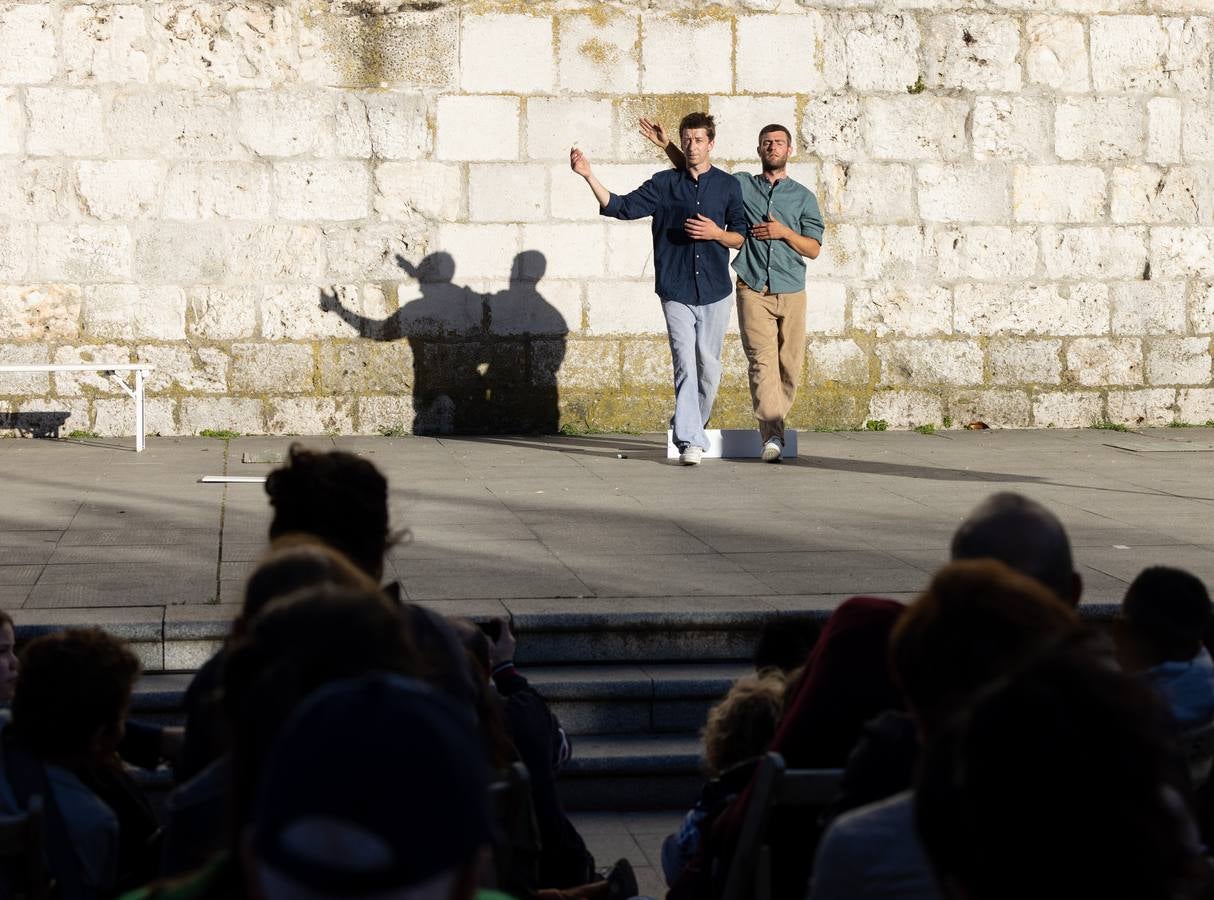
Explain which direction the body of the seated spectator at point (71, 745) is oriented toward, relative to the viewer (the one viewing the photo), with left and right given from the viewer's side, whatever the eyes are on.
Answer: facing away from the viewer and to the right of the viewer

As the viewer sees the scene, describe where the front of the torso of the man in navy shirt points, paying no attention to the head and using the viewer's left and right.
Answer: facing the viewer

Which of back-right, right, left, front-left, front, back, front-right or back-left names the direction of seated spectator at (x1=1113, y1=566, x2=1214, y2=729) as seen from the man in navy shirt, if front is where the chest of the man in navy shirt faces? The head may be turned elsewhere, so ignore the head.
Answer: front

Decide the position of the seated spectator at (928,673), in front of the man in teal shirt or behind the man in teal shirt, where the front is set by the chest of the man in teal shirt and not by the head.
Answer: in front

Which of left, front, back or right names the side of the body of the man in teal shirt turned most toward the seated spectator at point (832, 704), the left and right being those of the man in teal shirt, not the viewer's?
front

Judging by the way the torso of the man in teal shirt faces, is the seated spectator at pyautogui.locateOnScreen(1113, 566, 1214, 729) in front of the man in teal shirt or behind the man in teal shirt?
in front

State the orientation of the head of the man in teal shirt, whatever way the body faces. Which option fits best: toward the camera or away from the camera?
toward the camera

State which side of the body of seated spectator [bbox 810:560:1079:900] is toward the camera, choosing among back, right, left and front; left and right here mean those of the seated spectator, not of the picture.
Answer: back

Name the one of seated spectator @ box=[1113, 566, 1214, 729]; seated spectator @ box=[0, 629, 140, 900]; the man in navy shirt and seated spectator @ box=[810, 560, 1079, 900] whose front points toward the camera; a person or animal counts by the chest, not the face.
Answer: the man in navy shirt

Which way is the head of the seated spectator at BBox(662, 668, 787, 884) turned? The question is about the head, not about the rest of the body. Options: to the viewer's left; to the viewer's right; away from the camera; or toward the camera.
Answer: away from the camera

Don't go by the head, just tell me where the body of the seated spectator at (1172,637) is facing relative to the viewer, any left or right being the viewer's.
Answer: facing away from the viewer and to the left of the viewer

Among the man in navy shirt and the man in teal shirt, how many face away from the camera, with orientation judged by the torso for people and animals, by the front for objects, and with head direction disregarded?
0

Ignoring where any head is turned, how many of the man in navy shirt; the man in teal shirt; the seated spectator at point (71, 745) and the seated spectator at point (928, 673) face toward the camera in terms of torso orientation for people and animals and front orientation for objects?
2

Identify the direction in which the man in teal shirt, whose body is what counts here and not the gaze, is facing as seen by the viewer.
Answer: toward the camera

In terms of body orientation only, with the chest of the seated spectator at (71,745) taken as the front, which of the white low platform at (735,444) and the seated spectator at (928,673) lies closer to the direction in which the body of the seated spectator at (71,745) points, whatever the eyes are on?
the white low platform

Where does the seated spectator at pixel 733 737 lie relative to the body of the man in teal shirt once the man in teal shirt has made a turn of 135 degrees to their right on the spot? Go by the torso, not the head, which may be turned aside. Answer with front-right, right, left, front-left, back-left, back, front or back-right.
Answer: back-left
